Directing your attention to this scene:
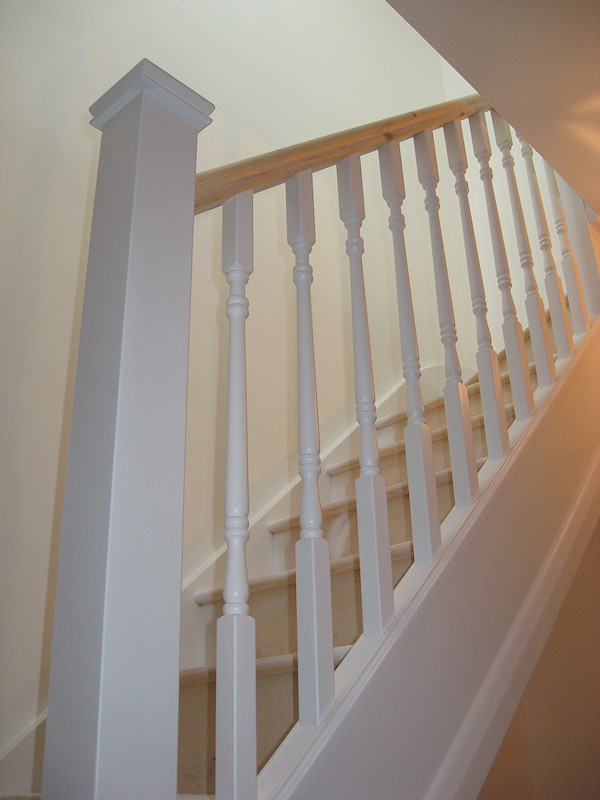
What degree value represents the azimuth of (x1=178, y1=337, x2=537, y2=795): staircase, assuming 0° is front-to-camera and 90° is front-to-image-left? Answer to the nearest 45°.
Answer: approximately 45°

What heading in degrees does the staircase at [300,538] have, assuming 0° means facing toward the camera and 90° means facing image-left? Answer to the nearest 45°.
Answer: approximately 45°
